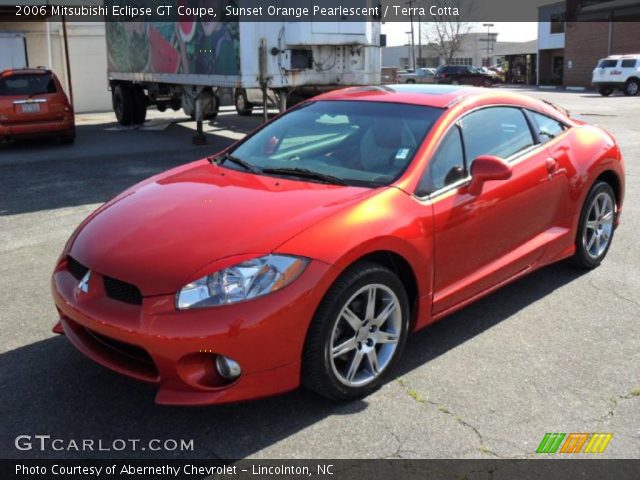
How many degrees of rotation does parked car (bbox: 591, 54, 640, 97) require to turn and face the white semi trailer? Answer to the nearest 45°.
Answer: approximately 135° to its right

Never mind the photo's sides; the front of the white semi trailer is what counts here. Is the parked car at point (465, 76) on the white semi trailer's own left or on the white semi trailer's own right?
on the white semi trailer's own left

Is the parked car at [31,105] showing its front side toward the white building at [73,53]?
yes

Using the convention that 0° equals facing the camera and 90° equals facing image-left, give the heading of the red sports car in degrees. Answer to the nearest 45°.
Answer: approximately 45°

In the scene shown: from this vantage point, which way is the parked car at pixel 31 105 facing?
away from the camera

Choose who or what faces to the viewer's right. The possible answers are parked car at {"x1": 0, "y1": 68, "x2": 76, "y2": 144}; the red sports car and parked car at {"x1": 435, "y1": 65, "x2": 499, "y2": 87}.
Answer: parked car at {"x1": 435, "y1": 65, "x2": 499, "y2": 87}

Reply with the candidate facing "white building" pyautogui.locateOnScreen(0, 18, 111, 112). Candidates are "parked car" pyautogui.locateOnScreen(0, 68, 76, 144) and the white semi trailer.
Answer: the parked car

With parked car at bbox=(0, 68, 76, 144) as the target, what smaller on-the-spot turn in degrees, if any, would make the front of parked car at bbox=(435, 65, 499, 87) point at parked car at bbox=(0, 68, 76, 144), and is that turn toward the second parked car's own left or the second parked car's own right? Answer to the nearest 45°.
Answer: approximately 90° to the second parked car's own right

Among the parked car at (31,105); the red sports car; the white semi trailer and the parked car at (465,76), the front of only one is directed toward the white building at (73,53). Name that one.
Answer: the parked car at (31,105)

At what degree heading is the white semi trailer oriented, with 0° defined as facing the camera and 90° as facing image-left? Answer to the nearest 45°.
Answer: approximately 315°

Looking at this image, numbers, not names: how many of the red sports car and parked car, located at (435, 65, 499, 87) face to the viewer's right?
1

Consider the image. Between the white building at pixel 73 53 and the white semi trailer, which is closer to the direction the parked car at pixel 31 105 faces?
the white building
